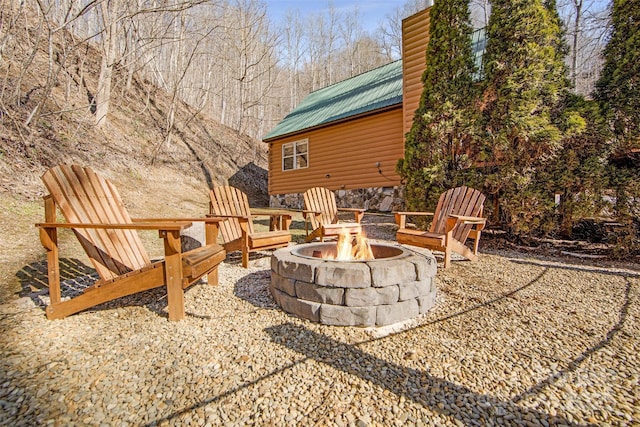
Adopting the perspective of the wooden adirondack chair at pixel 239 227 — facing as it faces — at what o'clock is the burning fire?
The burning fire is roughly at 12 o'clock from the wooden adirondack chair.

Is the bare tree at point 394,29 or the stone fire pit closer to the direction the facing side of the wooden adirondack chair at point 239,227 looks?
the stone fire pit

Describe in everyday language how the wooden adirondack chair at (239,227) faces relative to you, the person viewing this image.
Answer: facing the viewer and to the right of the viewer

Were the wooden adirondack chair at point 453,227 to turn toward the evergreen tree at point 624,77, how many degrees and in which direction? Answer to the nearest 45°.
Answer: approximately 180°

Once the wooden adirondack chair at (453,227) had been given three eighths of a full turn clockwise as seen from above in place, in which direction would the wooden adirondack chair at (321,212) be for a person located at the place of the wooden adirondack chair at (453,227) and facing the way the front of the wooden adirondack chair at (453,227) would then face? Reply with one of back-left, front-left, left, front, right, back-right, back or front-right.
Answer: left

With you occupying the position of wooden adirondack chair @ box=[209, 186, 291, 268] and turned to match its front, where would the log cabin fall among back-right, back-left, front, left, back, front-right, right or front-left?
left

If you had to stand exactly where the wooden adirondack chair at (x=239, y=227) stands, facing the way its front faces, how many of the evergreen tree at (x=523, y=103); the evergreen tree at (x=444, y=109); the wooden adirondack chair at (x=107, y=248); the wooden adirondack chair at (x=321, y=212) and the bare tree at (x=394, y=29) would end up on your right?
1

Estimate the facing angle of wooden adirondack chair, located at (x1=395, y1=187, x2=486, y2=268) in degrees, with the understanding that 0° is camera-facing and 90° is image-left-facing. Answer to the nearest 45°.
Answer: approximately 45°

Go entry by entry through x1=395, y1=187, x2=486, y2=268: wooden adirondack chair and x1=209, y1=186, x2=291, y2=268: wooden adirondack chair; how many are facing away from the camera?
0

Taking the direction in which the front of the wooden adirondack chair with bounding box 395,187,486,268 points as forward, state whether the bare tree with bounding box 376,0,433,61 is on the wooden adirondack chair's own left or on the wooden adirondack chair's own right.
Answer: on the wooden adirondack chair's own right

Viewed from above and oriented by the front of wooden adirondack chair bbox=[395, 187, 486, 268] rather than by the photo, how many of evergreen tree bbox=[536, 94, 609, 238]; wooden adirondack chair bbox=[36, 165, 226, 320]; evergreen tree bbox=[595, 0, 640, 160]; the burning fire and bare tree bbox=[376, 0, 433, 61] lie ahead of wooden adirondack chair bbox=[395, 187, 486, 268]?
2

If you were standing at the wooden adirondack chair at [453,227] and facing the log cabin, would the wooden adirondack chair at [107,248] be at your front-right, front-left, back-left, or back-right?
back-left

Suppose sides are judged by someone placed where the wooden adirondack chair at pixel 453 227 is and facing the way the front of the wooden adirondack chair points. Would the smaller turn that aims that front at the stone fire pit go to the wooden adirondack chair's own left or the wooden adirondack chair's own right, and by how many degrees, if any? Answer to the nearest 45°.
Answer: approximately 45° to the wooden adirondack chair's own left
